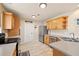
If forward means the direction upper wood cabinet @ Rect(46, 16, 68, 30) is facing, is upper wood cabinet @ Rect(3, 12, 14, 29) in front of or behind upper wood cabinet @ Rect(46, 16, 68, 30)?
in front

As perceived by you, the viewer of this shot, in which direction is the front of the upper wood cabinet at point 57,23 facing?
facing the viewer and to the left of the viewer
